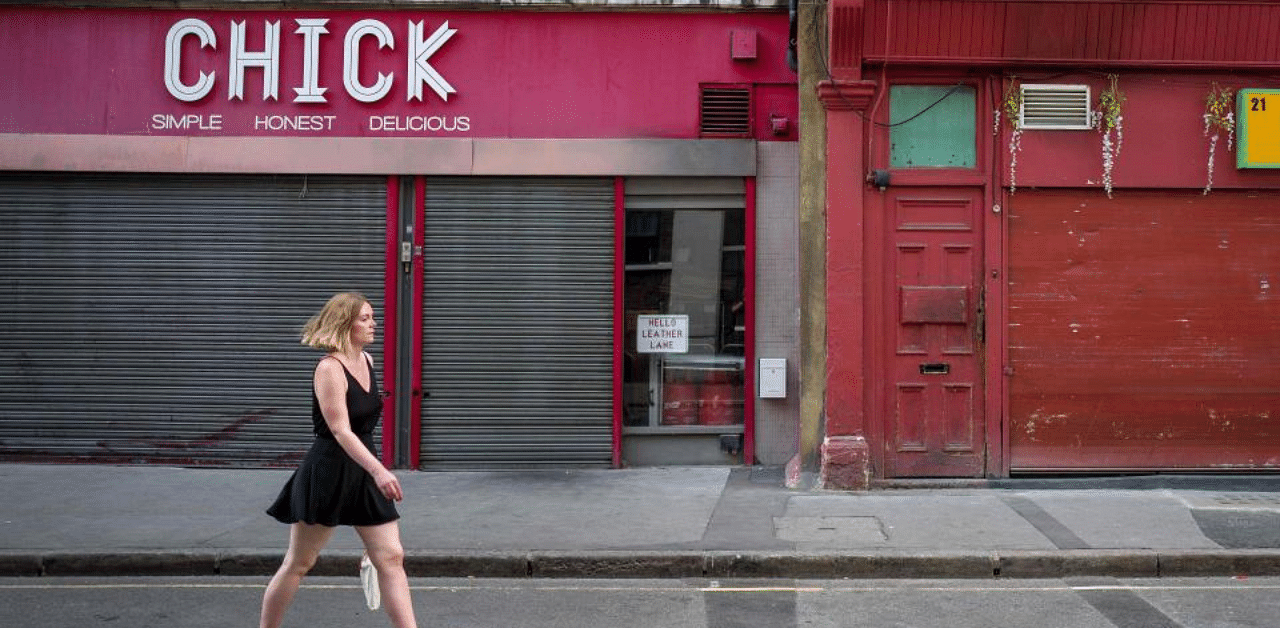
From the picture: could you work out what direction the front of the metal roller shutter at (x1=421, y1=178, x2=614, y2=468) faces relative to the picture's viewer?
facing the viewer

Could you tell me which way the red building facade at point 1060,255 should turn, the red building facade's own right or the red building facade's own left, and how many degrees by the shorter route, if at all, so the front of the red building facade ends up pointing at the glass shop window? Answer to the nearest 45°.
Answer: approximately 90° to the red building facade's own right

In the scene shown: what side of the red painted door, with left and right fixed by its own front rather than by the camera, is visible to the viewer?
front

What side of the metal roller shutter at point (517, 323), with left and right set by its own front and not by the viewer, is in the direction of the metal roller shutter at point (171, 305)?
right

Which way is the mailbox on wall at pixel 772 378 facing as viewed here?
toward the camera

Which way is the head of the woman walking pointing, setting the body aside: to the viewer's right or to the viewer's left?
to the viewer's right

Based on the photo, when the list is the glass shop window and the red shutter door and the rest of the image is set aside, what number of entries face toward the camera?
2

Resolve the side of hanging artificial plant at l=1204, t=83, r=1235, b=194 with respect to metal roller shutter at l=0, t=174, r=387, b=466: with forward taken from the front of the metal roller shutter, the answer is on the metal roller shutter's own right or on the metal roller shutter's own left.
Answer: on the metal roller shutter's own left

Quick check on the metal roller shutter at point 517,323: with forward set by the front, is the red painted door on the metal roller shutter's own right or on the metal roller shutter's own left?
on the metal roller shutter's own left

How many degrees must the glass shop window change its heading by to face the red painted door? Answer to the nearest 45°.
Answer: approximately 90° to its left

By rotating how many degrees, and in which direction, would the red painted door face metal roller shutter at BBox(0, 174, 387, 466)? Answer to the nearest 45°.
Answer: approximately 90° to its right

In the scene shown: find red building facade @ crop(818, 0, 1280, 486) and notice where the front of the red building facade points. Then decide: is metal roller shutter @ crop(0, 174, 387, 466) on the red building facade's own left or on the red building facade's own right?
on the red building facade's own right

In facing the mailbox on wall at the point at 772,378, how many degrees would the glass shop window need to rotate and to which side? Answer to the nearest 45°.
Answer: approximately 90° to its left
